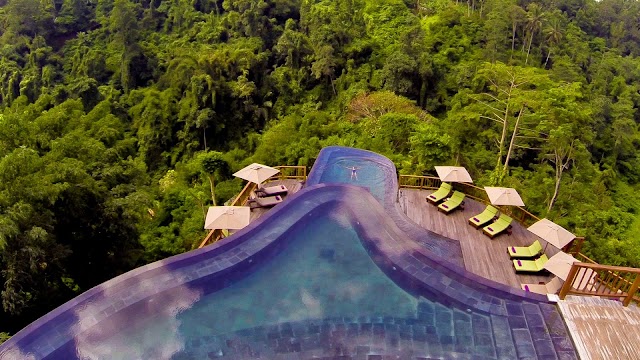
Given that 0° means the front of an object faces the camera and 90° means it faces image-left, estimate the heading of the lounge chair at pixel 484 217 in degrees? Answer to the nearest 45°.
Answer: approximately 45°

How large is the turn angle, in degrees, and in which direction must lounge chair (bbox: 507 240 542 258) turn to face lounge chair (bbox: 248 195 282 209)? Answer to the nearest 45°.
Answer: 0° — it already faces it

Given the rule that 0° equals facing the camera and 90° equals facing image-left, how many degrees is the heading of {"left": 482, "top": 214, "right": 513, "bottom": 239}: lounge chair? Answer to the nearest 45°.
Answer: approximately 45°

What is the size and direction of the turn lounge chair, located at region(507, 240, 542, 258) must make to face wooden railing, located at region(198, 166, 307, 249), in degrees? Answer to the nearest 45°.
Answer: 0° — it already faces it

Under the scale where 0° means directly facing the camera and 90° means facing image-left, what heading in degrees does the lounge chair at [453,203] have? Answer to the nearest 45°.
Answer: approximately 45°

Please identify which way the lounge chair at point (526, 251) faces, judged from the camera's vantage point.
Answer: facing to the left of the viewer

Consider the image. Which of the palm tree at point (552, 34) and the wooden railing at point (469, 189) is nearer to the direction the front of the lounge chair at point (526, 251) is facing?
the wooden railing

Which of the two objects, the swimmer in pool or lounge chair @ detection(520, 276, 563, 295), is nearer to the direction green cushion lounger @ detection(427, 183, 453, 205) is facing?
the swimmer in pool

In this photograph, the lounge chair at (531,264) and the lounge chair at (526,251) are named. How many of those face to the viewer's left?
2

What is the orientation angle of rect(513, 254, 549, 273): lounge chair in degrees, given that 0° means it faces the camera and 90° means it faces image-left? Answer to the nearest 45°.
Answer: approximately 90°
